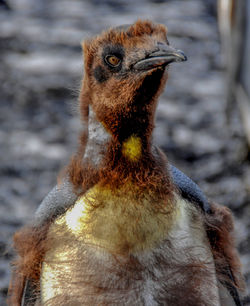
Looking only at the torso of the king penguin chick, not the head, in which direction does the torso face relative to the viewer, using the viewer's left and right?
facing the viewer
